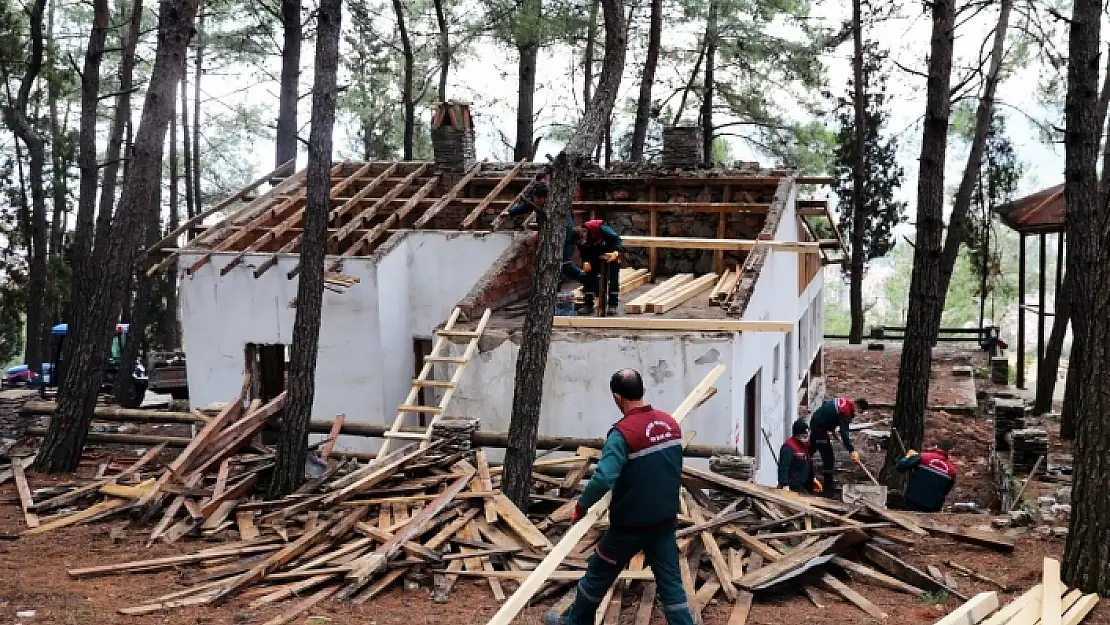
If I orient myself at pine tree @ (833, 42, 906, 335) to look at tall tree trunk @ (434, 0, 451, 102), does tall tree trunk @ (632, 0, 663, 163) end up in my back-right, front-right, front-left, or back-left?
front-left

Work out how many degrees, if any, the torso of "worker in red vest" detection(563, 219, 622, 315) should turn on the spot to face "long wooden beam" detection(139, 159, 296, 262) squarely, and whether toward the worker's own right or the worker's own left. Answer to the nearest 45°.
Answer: approximately 45° to the worker's own right

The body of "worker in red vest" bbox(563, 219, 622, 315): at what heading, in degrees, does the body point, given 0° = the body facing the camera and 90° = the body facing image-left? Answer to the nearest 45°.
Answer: approximately 45°

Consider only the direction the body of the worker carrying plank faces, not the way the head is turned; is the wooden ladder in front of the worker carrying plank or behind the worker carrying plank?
in front

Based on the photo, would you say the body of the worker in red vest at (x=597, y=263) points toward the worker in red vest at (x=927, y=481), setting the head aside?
no

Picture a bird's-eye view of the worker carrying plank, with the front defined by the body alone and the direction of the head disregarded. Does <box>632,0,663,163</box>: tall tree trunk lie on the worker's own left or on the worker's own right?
on the worker's own right

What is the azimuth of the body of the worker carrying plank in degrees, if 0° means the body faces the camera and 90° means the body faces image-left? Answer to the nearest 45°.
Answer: approximately 135°

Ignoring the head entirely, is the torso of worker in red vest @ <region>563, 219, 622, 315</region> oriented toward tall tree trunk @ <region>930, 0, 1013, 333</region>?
no

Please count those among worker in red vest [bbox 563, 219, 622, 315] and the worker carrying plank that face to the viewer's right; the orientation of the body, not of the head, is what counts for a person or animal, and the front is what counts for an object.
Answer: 0

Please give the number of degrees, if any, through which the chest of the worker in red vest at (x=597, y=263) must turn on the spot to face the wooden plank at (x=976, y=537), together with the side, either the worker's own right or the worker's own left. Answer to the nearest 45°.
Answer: approximately 90° to the worker's own left

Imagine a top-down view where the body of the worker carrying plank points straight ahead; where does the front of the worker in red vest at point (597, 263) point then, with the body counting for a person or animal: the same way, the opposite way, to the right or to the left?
to the left

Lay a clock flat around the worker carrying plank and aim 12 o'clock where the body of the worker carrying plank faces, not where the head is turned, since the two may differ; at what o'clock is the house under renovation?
The house under renovation is roughly at 1 o'clock from the worker carrying plank.

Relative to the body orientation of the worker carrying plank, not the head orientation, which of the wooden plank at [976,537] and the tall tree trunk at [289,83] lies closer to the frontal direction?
the tall tree trunk

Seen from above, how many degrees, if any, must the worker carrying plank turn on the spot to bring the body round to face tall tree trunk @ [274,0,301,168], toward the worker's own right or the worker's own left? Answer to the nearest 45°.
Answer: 0° — they already face it

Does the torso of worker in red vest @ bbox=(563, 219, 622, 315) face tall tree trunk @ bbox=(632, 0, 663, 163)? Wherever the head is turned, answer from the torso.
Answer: no
